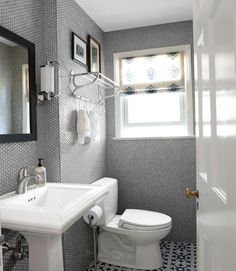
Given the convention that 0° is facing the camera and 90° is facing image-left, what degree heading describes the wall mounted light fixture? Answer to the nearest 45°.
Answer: approximately 315°

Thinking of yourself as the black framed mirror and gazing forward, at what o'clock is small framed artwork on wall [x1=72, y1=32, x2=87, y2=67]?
The small framed artwork on wall is roughly at 9 o'clock from the black framed mirror.

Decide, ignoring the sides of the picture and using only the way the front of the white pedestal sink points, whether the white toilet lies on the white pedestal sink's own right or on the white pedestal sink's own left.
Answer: on the white pedestal sink's own left
